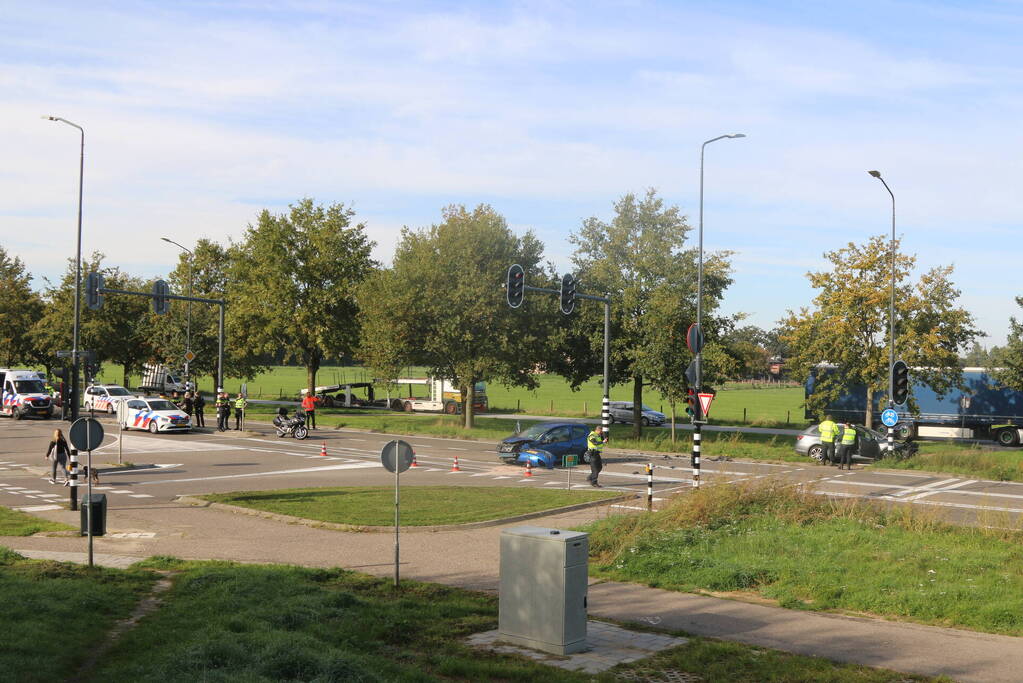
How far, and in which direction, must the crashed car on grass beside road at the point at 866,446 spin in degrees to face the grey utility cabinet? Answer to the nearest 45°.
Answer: approximately 90° to its right

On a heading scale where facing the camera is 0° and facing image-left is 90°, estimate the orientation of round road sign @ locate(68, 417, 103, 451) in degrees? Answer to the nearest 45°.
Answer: approximately 180°

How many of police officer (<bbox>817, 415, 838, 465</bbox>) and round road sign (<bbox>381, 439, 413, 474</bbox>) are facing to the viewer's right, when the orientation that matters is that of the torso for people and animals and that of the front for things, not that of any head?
0

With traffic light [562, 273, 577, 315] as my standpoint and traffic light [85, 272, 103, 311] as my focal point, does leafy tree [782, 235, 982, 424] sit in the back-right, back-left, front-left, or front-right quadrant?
back-right

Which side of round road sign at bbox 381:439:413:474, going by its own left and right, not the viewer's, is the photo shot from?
back

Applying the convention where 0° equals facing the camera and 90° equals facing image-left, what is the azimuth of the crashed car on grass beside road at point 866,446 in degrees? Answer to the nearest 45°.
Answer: approximately 270°

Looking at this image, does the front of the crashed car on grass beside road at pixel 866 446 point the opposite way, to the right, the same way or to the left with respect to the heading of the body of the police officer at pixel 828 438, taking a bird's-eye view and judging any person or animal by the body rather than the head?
to the right

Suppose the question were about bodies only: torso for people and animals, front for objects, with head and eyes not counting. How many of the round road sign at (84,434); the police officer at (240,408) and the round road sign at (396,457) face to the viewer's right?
0

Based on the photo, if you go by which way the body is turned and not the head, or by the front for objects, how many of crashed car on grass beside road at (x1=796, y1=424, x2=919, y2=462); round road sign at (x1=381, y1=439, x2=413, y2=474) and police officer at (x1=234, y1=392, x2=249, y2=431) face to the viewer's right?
1
